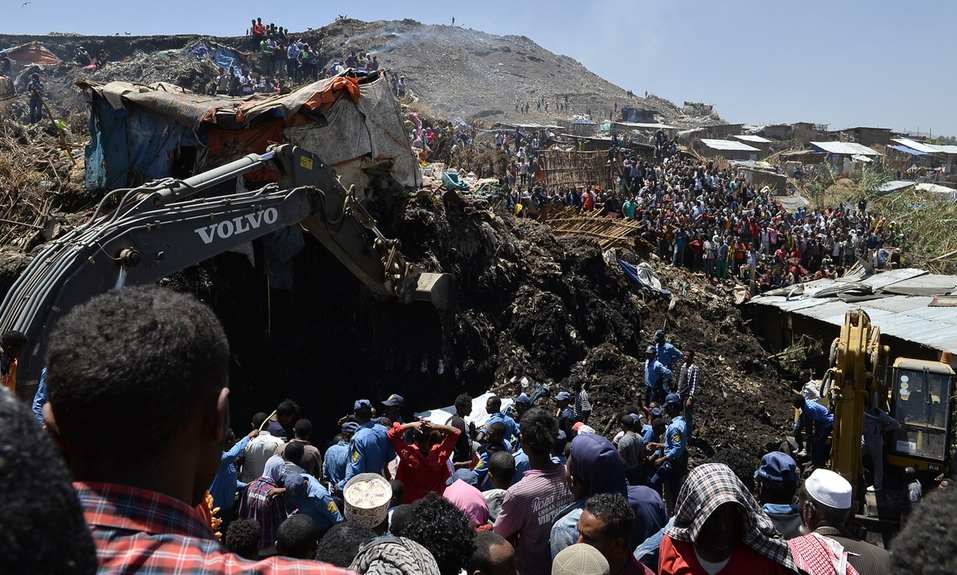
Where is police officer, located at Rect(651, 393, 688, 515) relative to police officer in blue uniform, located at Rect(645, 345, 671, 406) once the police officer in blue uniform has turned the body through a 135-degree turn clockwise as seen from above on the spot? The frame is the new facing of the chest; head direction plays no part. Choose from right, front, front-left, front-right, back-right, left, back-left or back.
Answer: back

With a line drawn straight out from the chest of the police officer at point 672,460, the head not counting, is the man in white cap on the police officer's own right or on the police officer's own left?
on the police officer's own left

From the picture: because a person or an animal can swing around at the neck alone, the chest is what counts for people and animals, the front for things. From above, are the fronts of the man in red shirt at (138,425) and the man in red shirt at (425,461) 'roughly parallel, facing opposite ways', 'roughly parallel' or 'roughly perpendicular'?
roughly parallel

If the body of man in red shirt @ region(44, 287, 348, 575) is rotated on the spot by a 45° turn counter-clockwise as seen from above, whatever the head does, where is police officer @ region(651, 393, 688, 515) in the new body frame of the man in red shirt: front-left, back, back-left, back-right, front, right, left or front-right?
right

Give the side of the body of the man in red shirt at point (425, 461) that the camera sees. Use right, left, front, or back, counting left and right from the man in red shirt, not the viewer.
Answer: back

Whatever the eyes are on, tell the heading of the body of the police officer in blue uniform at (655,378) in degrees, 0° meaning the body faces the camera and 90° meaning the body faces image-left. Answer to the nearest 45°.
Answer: approximately 45°

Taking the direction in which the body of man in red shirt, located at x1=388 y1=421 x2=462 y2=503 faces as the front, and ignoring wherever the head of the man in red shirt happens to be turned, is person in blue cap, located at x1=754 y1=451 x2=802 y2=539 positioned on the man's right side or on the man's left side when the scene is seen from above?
on the man's right side

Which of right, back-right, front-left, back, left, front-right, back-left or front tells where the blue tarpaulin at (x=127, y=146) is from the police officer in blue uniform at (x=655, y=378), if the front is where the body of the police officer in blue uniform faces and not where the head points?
front-right

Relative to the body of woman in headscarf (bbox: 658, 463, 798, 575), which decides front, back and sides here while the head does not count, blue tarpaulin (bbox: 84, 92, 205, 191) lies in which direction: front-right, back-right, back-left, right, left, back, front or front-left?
back-right

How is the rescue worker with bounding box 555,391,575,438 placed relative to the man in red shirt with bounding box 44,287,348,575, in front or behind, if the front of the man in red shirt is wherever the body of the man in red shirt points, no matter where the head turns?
in front

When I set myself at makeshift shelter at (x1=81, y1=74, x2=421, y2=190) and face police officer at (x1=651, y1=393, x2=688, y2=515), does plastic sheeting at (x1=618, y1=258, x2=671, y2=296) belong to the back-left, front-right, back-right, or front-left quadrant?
front-left

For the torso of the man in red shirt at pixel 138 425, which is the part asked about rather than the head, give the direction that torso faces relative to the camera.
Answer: away from the camera

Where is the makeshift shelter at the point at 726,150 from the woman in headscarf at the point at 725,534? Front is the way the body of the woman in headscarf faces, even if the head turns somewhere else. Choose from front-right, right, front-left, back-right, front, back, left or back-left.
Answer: back

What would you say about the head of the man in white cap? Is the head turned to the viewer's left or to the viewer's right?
to the viewer's left
